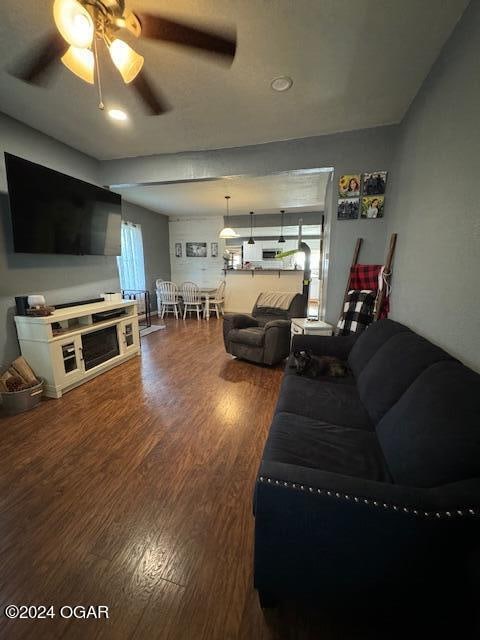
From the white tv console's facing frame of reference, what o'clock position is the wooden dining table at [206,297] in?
The wooden dining table is roughly at 9 o'clock from the white tv console.

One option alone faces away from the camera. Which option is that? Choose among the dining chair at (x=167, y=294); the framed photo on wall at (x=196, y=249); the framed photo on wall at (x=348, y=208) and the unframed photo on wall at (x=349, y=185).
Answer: the dining chair

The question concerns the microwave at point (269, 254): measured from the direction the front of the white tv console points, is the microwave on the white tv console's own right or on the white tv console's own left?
on the white tv console's own left

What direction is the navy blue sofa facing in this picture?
to the viewer's left
